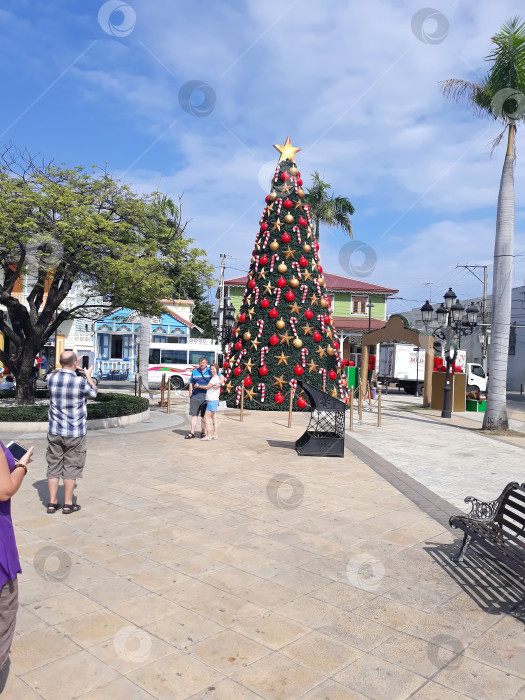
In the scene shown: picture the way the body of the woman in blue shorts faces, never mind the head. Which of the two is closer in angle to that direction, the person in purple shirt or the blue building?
the person in purple shirt

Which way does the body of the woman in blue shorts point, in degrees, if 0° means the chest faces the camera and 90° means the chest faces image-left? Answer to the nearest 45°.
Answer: approximately 45°

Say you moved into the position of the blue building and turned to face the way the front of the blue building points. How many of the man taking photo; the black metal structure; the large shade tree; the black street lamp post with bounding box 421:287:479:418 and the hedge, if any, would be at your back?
0

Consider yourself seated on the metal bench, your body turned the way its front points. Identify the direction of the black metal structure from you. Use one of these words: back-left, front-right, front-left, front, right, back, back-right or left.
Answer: right

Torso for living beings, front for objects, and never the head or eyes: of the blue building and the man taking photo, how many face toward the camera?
1

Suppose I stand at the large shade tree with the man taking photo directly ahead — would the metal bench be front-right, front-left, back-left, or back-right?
front-left

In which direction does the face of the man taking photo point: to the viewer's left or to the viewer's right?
to the viewer's right

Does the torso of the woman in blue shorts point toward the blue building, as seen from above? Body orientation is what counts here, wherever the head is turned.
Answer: no

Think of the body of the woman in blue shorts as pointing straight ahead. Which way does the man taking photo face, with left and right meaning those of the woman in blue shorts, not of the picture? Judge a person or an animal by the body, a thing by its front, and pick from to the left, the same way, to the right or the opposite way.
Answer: the opposite way

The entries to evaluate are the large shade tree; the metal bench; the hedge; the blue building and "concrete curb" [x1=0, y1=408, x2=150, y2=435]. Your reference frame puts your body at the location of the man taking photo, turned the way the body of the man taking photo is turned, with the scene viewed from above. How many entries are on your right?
1

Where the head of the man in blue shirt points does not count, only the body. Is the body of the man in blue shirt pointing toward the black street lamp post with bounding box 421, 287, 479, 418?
no

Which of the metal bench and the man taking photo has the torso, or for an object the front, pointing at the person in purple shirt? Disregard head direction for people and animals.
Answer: the metal bench

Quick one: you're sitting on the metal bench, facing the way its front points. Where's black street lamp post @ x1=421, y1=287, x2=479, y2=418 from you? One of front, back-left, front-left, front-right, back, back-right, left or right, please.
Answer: back-right

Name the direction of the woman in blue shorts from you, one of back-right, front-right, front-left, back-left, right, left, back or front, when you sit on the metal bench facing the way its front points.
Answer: right

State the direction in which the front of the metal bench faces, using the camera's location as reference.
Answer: facing the viewer and to the left of the viewer

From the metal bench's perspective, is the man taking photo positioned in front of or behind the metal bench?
in front

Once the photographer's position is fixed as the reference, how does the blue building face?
facing the viewer

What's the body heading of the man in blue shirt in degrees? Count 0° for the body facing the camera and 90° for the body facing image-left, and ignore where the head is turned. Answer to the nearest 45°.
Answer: approximately 45°

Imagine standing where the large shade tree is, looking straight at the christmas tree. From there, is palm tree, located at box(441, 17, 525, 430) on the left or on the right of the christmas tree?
right

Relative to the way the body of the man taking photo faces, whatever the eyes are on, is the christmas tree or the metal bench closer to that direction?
the christmas tree
